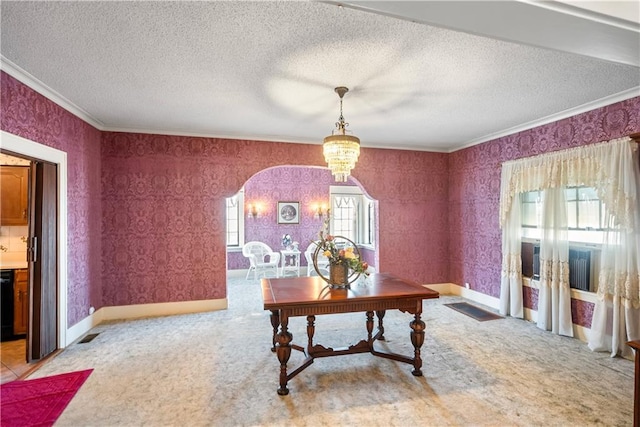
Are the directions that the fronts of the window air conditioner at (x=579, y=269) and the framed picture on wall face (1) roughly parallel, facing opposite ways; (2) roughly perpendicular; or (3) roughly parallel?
roughly perpendicular

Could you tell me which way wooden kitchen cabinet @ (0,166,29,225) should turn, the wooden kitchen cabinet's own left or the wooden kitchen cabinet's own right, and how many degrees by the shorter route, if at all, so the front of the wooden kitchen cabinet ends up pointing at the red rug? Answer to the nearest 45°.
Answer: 0° — it already faces it

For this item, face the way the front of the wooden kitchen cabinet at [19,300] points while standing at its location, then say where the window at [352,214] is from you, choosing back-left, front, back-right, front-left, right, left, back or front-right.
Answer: left

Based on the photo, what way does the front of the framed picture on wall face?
toward the camera

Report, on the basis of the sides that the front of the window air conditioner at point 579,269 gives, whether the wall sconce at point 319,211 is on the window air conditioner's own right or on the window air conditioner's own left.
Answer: on the window air conditioner's own right

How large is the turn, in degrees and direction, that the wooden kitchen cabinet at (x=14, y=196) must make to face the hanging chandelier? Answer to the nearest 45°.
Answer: approximately 45° to its left

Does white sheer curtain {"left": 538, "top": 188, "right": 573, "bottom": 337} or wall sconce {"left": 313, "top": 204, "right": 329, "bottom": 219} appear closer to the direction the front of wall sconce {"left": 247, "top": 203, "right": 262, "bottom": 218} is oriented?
the white sheer curtain

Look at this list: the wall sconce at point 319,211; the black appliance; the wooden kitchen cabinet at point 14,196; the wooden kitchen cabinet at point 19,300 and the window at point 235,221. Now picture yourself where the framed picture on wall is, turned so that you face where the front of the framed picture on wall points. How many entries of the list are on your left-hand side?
1

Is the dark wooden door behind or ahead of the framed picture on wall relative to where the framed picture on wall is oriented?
ahead

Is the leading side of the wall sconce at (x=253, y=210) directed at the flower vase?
yes

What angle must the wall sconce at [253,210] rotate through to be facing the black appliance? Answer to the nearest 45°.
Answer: approximately 45° to its right

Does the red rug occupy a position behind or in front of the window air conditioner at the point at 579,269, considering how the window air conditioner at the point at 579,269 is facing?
in front

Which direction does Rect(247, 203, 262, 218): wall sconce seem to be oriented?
toward the camera

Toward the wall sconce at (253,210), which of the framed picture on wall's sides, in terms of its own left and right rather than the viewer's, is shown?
right

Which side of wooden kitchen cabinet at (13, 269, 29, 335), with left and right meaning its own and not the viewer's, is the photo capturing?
front

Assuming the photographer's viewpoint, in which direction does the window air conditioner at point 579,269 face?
facing the viewer and to the left of the viewer
